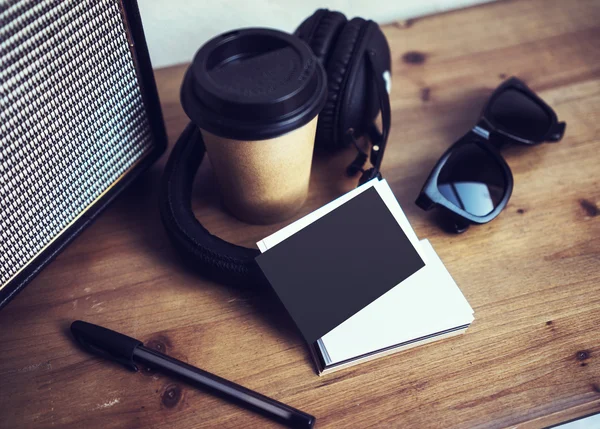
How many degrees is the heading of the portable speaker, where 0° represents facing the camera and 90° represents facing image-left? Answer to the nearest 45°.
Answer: approximately 315°
